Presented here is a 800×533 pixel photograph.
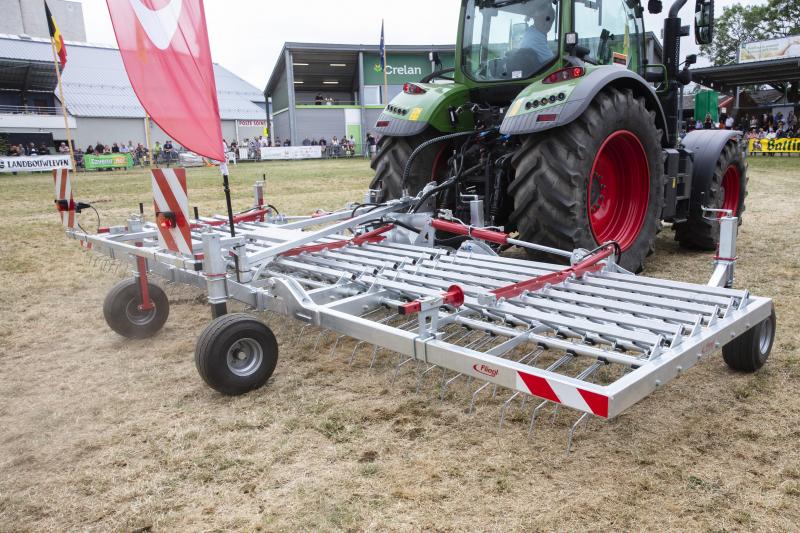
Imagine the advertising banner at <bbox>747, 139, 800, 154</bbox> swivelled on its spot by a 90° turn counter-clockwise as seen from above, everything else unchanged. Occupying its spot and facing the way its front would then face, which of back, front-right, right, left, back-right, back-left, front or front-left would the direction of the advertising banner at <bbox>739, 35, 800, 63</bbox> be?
left

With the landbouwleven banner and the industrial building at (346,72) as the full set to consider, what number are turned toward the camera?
2

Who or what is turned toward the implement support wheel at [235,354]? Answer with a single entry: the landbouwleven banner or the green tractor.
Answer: the landbouwleven banner

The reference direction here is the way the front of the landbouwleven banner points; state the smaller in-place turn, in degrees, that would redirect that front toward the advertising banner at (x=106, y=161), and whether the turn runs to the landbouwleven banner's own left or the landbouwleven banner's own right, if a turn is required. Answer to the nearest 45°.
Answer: approximately 135° to the landbouwleven banner's own left

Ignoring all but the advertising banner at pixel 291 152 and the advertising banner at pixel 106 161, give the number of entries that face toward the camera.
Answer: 2

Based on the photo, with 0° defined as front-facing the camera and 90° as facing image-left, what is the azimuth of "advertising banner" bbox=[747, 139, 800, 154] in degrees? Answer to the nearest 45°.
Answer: approximately 0°
